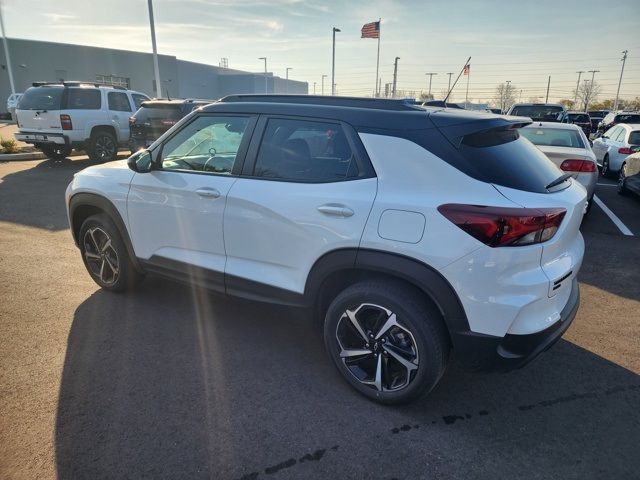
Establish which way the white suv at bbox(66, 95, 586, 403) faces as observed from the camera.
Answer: facing away from the viewer and to the left of the viewer

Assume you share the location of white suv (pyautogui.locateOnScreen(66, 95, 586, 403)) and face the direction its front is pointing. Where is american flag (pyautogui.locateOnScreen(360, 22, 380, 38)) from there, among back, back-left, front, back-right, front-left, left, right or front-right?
front-right

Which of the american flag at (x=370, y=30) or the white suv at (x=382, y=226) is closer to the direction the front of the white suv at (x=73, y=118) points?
the american flag

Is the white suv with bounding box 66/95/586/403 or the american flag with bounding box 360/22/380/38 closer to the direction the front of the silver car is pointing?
the american flag

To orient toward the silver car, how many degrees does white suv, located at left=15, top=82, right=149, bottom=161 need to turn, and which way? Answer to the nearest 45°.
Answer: approximately 90° to its right

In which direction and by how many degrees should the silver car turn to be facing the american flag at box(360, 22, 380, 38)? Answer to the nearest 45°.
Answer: approximately 45° to its left

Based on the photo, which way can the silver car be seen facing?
away from the camera

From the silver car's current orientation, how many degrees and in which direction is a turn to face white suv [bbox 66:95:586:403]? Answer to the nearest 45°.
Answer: approximately 180°

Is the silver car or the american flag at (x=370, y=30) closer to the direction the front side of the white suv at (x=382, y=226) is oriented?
the american flag

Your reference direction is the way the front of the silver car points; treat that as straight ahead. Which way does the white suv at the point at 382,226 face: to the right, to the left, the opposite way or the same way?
to the left

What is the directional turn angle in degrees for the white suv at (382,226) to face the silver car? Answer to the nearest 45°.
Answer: approximately 90° to its right

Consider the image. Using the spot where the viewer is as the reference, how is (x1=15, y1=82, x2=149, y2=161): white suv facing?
facing away from the viewer and to the right of the viewer

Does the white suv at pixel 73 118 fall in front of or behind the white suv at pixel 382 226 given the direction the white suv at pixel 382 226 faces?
in front

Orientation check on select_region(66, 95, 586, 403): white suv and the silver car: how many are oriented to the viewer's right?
0

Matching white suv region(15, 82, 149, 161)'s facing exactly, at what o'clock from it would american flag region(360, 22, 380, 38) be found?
The american flag is roughly at 12 o'clock from the white suv.
